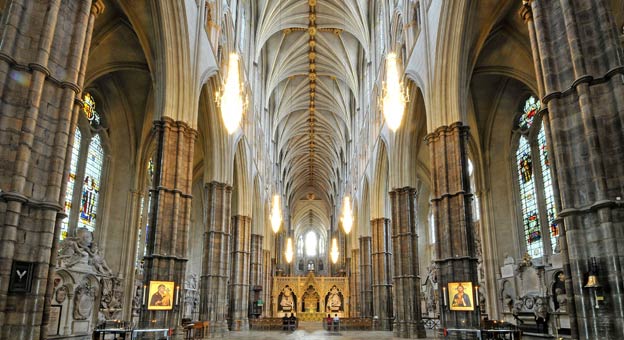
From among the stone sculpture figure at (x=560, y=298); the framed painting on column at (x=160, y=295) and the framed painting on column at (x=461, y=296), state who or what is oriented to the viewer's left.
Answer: the stone sculpture figure

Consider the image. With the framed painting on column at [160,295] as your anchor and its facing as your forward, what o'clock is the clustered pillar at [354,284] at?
The clustered pillar is roughly at 7 o'clock from the framed painting on column.

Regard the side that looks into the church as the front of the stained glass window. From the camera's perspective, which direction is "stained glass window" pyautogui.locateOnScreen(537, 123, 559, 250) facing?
to the viewer's left

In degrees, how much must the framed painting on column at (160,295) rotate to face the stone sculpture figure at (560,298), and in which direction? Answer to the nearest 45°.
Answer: approximately 90° to its left

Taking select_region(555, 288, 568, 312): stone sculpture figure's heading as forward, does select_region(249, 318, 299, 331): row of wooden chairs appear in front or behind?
in front

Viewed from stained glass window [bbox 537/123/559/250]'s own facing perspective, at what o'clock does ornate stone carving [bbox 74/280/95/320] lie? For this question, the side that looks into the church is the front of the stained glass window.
The ornate stone carving is roughly at 11 o'clock from the stained glass window.

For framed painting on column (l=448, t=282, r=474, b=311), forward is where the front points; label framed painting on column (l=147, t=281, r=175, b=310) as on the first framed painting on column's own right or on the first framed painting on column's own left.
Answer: on the first framed painting on column's own right

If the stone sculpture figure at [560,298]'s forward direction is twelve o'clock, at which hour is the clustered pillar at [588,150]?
The clustered pillar is roughly at 9 o'clock from the stone sculpture figure.

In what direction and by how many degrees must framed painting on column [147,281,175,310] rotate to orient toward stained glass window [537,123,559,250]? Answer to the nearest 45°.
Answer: approximately 90° to its left

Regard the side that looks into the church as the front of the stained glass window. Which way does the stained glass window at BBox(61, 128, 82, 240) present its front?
to the viewer's right

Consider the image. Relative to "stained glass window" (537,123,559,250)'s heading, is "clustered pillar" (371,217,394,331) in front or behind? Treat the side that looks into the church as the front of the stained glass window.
in front

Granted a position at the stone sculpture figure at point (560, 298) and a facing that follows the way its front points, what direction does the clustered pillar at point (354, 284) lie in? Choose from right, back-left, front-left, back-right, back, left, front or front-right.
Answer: front-right

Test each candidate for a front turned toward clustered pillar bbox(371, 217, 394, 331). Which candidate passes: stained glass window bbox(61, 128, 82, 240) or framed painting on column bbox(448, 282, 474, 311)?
the stained glass window
